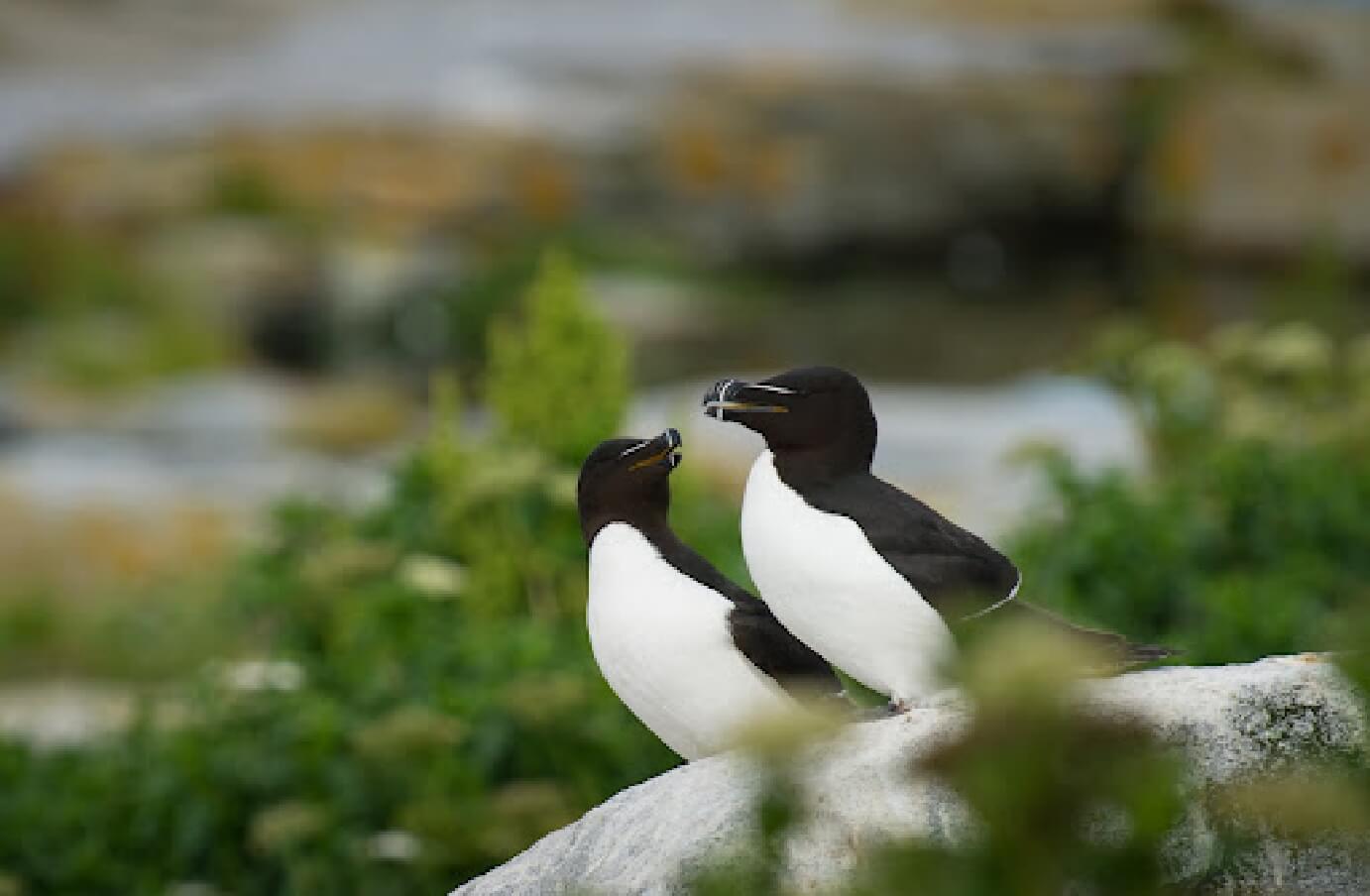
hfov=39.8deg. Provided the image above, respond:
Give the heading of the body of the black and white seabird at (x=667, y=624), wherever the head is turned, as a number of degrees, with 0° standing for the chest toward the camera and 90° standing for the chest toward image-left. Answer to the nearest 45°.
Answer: approximately 45°

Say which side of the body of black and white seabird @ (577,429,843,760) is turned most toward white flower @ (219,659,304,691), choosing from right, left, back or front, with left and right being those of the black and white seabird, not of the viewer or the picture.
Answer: right

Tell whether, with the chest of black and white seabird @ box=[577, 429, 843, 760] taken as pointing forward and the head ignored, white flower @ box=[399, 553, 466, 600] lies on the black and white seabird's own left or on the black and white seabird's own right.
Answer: on the black and white seabird's own right
